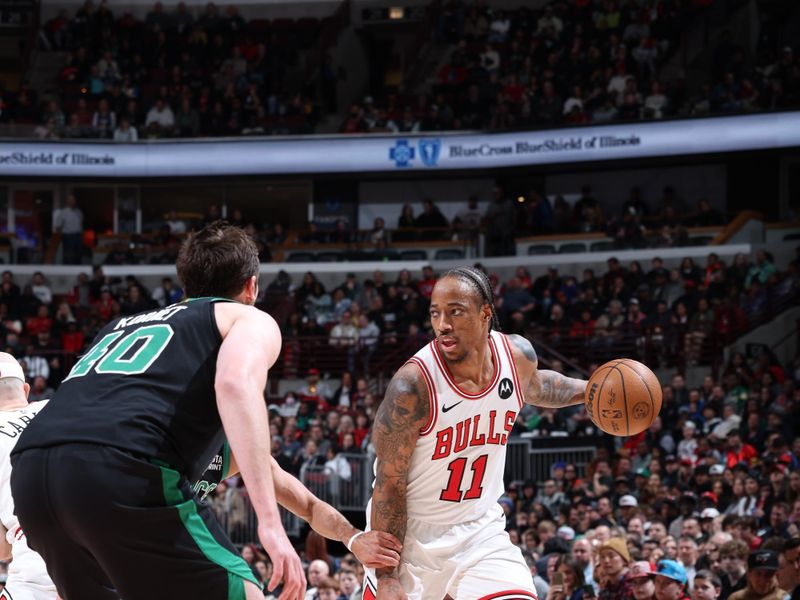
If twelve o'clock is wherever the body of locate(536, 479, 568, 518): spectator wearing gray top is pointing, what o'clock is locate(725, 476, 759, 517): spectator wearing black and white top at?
locate(725, 476, 759, 517): spectator wearing black and white top is roughly at 9 o'clock from locate(536, 479, 568, 518): spectator wearing gray top.

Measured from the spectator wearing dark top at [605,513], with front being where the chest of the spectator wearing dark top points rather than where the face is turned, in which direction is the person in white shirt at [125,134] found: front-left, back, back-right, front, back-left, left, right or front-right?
right

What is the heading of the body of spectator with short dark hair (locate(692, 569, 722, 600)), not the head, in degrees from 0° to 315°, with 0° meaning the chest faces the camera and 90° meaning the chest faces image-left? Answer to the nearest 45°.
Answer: approximately 45°

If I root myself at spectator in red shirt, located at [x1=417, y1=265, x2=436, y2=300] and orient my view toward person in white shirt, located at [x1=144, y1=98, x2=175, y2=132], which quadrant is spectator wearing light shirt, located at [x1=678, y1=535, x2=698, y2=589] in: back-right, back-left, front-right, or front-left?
back-left

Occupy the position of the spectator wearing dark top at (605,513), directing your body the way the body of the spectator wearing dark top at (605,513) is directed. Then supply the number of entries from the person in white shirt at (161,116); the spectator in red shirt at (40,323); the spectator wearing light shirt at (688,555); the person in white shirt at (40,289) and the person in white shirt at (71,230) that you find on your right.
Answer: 4

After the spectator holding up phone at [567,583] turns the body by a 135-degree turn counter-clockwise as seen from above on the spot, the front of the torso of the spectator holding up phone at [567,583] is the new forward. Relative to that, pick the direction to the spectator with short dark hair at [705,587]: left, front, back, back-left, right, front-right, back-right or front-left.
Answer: front-right

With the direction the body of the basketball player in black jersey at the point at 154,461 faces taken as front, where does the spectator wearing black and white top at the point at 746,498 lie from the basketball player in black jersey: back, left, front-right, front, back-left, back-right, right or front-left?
front

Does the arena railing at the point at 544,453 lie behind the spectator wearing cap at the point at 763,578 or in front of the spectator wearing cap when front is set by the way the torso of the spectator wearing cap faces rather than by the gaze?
behind

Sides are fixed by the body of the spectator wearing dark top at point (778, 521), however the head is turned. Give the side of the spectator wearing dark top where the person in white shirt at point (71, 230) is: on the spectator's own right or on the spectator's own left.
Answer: on the spectator's own right

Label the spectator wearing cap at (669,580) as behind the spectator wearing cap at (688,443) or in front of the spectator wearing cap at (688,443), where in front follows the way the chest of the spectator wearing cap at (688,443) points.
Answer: in front

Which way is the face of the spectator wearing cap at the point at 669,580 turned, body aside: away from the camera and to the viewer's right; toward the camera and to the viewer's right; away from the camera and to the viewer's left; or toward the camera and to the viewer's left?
toward the camera and to the viewer's left

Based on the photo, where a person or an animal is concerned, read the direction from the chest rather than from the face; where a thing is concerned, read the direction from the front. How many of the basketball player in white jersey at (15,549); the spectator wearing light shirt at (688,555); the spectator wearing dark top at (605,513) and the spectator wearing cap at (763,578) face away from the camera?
1

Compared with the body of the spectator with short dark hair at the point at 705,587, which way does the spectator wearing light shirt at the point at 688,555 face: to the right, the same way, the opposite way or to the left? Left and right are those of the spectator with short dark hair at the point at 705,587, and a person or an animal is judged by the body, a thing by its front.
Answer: the same way

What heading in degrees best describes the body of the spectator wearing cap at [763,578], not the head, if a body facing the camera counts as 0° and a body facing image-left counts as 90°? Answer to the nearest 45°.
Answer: approximately 0°

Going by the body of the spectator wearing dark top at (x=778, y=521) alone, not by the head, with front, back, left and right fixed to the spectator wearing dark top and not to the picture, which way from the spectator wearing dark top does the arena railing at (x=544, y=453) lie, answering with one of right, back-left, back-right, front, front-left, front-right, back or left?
right

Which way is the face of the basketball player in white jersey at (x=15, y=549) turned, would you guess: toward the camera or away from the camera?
away from the camera

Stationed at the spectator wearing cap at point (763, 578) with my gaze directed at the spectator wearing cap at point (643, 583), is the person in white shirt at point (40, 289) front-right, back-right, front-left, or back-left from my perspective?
front-right

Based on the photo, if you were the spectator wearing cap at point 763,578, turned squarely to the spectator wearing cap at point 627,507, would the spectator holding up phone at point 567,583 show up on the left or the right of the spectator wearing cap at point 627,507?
left

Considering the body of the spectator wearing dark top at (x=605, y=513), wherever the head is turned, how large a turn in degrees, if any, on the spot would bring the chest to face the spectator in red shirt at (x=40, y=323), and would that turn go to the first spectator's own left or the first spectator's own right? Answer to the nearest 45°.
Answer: approximately 90° to the first spectator's own right

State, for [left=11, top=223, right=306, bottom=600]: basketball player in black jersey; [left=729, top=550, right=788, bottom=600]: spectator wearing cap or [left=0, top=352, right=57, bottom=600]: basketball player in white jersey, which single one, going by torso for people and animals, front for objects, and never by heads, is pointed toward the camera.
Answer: the spectator wearing cap

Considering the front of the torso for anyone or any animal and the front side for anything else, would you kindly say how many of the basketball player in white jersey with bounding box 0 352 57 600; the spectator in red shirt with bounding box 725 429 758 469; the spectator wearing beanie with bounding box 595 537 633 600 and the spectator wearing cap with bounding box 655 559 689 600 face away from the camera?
1
